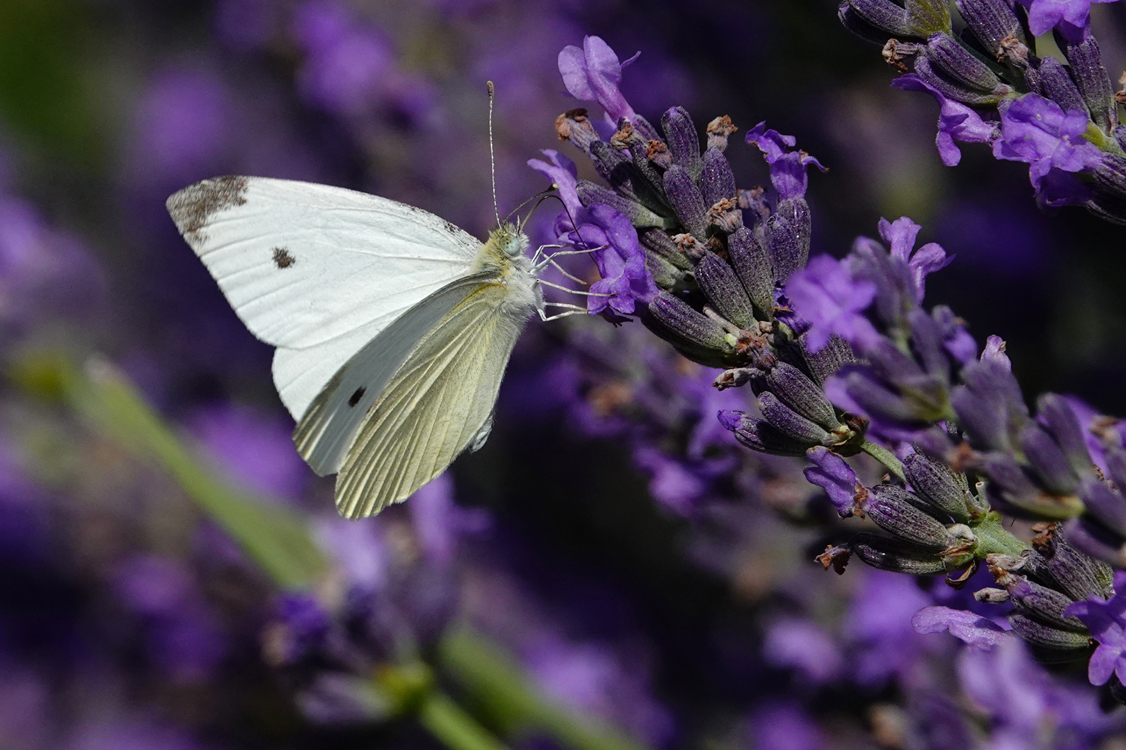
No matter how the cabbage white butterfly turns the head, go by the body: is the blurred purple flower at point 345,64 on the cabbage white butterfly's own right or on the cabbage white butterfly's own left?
on the cabbage white butterfly's own left

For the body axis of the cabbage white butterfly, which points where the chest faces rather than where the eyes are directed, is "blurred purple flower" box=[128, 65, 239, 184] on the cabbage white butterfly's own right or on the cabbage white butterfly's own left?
on the cabbage white butterfly's own left

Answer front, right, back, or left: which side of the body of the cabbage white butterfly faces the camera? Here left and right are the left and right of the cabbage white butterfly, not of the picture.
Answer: right

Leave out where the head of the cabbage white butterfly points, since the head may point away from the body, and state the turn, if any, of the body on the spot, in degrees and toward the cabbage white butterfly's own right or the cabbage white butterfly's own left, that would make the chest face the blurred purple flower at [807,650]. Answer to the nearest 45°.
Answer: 0° — it already faces it

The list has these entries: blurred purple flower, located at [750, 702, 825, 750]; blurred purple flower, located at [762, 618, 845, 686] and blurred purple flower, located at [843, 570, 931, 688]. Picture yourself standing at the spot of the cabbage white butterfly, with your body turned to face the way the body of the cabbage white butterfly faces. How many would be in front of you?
3
